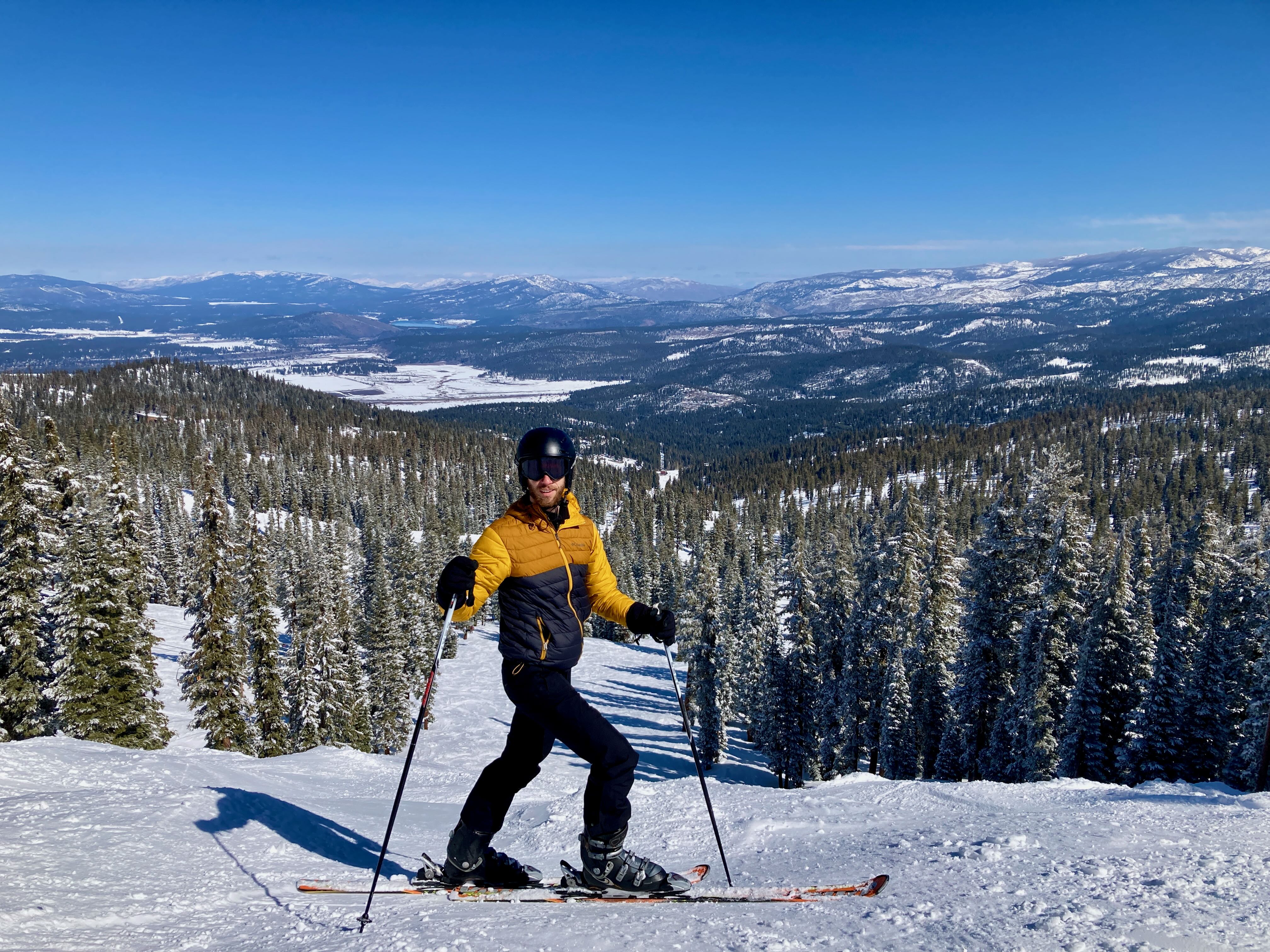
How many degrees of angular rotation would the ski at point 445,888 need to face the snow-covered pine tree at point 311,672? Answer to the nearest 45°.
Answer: approximately 90° to its left

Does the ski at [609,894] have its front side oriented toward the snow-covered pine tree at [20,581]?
no

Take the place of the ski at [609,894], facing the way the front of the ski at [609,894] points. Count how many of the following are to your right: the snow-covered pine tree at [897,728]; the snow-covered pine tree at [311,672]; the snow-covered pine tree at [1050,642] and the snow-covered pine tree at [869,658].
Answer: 0

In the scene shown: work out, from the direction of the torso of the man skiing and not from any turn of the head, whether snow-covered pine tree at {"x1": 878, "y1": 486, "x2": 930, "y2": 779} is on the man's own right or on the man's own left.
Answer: on the man's own left

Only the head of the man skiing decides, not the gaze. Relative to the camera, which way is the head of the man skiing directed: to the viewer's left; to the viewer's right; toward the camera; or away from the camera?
toward the camera

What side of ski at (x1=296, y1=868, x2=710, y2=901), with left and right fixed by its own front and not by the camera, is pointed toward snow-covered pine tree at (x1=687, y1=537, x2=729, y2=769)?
left

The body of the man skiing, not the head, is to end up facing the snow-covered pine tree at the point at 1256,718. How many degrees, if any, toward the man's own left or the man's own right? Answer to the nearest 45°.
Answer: approximately 90° to the man's own left

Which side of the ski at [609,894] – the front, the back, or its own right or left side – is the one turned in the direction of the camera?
right

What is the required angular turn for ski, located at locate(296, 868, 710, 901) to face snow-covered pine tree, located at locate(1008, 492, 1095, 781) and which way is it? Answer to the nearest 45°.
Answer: approximately 45° to its left

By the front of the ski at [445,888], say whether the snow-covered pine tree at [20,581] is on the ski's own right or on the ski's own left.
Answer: on the ski's own left

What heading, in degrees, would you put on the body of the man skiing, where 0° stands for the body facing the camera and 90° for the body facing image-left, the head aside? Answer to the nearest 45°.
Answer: approximately 315°

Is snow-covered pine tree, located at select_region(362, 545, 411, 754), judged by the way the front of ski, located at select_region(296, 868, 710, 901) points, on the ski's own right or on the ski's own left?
on the ski's own left

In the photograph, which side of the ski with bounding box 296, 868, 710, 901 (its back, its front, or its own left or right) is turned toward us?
right

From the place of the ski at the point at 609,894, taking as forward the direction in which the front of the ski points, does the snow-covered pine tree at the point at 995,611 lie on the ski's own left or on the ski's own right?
on the ski's own left
